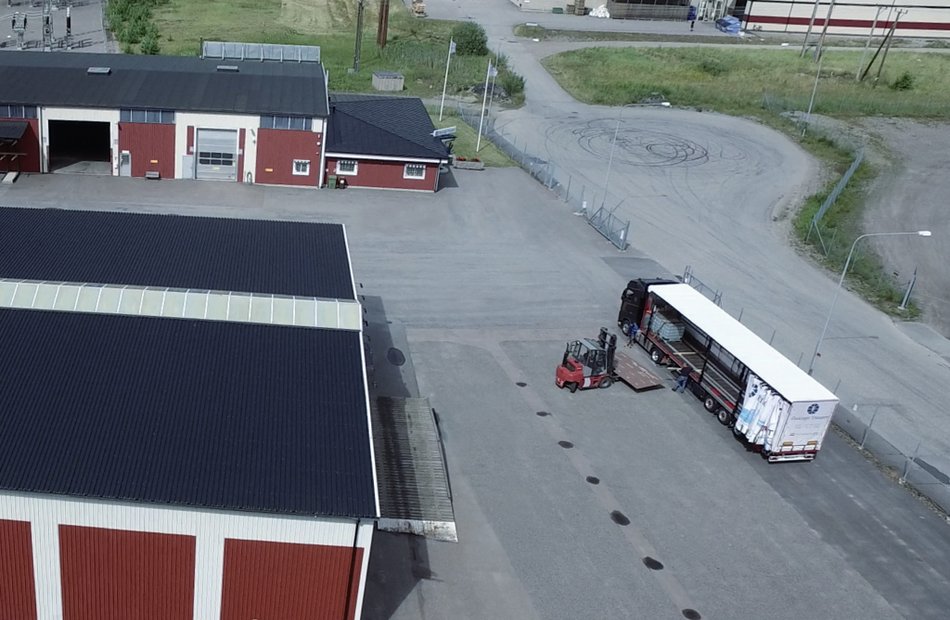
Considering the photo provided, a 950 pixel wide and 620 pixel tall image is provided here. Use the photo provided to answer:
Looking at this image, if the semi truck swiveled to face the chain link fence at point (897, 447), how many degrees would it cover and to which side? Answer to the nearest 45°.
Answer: approximately 135° to its right

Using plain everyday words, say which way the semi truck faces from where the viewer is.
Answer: facing away from the viewer and to the left of the viewer

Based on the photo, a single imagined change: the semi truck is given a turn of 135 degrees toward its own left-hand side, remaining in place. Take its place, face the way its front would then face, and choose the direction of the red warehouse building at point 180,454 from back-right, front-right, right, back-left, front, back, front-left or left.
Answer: front-right

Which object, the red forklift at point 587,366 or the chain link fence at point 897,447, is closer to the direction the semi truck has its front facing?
the red forklift

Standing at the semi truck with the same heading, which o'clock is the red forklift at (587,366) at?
The red forklift is roughly at 10 o'clock from the semi truck.
